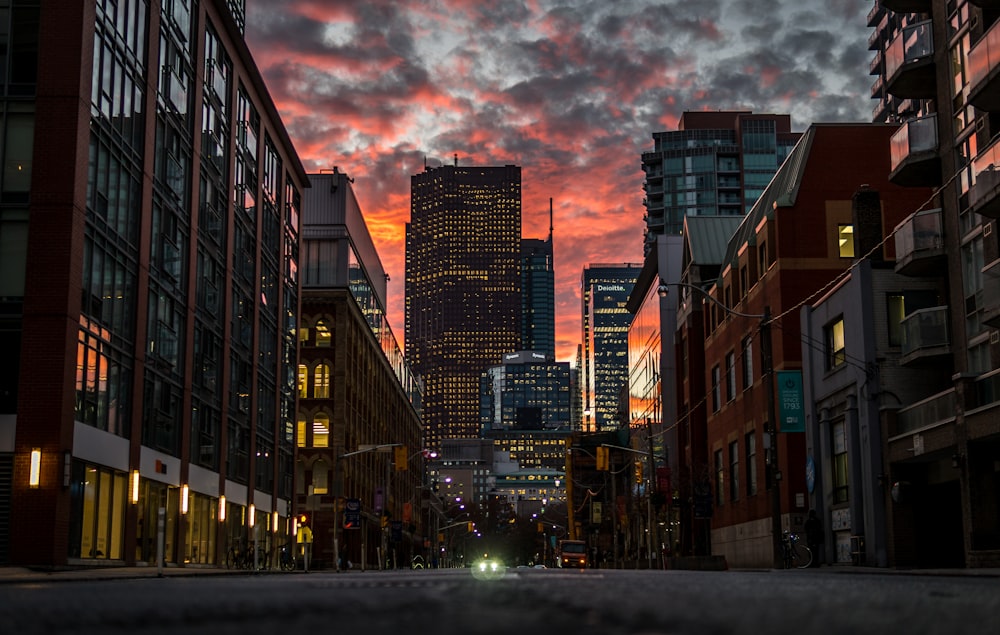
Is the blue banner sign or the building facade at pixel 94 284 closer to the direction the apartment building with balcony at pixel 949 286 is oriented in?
the building facade

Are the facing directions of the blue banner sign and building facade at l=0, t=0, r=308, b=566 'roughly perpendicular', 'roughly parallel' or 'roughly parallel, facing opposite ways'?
roughly perpendicular

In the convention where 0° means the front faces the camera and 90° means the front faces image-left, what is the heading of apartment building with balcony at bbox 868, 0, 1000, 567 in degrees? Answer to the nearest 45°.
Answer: approximately 45°

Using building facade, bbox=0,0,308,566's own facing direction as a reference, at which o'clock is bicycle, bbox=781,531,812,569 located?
The bicycle is roughly at 10 o'clock from the building facade.

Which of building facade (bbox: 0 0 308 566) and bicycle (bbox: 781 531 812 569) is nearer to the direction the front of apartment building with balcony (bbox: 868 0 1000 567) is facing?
the building facade

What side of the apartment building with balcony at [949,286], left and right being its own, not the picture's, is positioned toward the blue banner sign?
right

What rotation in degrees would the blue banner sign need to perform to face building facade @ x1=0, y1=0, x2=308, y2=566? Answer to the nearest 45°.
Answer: approximately 45° to its right

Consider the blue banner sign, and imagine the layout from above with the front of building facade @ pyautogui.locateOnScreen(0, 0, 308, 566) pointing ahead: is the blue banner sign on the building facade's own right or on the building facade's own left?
on the building facade's own left
